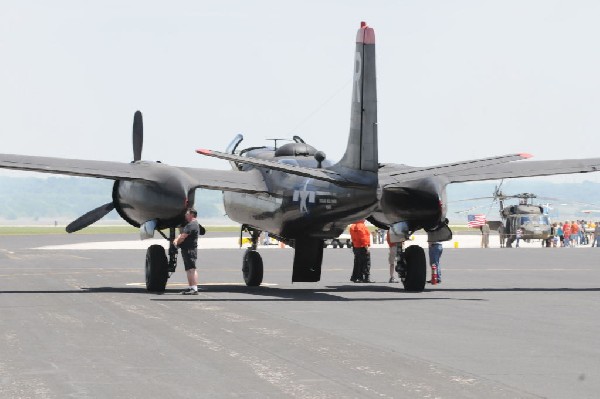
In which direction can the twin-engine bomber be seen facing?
away from the camera

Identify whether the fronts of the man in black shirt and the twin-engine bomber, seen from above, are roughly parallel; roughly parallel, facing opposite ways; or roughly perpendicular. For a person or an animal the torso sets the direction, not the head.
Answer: roughly perpendicular

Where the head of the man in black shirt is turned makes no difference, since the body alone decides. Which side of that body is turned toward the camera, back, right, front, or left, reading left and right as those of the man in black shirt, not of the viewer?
left
